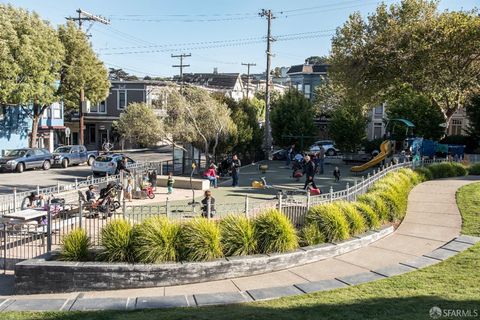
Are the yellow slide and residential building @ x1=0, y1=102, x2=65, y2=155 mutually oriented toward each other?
yes

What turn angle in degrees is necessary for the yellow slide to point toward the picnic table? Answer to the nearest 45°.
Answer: approximately 45° to its left

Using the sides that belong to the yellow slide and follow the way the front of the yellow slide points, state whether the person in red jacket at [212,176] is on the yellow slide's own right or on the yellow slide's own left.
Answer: on the yellow slide's own left

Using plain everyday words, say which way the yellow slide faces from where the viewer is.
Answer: facing to the left of the viewer

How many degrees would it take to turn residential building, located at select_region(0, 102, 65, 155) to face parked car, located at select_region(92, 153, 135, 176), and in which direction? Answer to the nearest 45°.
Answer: approximately 45° to its right

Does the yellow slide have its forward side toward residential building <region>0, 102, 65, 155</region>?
yes

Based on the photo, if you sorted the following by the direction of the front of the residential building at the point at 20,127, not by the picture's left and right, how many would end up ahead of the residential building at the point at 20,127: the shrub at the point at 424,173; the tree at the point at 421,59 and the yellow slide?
3

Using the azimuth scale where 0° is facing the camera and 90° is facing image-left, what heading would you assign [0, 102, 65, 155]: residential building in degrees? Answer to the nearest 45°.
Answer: approximately 315°
